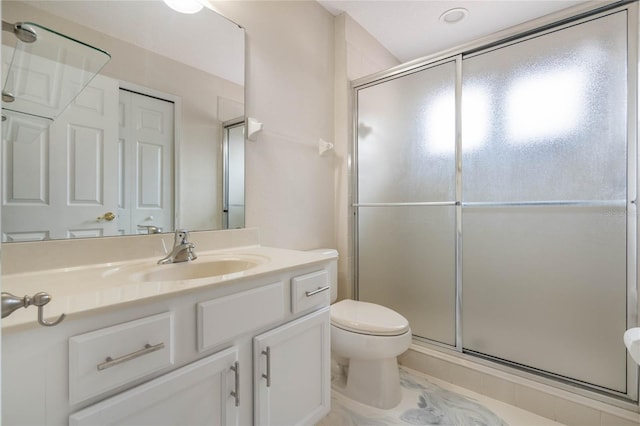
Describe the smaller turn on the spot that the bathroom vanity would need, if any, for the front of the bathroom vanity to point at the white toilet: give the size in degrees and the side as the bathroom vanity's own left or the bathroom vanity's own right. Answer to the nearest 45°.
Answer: approximately 45° to the bathroom vanity's own left

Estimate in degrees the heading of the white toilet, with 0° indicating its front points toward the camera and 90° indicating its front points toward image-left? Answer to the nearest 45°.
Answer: approximately 315°

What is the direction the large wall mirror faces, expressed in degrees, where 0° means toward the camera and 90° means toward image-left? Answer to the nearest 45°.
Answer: approximately 315°

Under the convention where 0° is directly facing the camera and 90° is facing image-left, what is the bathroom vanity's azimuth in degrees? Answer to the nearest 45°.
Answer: approximately 315°

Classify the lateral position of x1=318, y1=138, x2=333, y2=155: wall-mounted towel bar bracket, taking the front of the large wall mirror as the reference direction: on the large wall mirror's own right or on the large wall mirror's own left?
on the large wall mirror's own left

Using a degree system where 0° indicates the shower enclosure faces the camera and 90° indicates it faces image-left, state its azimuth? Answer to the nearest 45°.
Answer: approximately 45°
